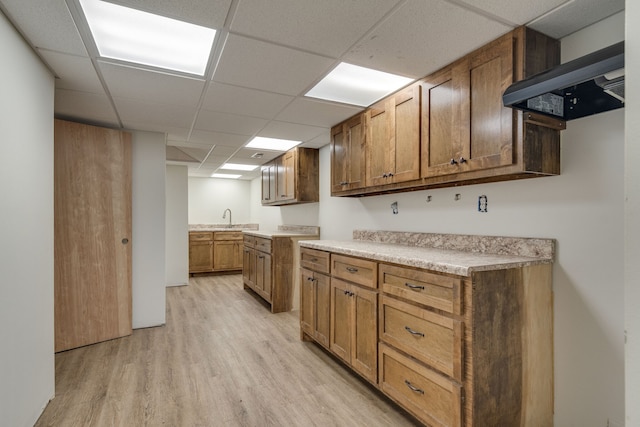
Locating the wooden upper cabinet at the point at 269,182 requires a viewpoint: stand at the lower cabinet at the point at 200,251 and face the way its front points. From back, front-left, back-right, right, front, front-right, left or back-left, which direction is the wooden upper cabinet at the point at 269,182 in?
front-left

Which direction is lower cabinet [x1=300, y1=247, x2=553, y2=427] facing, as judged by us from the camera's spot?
facing the viewer and to the left of the viewer

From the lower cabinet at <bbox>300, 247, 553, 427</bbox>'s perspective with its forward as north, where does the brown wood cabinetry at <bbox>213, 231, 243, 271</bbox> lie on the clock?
The brown wood cabinetry is roughly at 3 o'clock from the lower cabinet.

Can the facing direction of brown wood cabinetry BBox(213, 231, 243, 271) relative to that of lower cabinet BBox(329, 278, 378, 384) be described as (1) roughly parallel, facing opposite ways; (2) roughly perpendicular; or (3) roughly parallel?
roughly perpendicular

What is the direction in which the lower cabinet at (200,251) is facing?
toward the camera

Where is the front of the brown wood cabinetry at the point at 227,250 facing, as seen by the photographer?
facing the viewer

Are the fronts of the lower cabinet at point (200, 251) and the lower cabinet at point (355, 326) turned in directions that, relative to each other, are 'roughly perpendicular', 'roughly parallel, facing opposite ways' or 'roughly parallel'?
roughly perpendicular

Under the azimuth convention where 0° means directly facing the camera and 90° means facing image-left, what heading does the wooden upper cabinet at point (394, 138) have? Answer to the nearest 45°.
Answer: approximately 45°

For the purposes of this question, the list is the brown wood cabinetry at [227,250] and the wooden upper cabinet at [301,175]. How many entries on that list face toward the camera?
1

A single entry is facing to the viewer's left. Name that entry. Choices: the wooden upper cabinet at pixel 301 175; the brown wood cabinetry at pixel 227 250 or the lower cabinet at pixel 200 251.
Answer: the wooden upper cabinet

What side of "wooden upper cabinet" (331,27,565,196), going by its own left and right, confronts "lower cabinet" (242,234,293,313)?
right

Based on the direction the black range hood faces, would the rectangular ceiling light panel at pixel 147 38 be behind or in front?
in front

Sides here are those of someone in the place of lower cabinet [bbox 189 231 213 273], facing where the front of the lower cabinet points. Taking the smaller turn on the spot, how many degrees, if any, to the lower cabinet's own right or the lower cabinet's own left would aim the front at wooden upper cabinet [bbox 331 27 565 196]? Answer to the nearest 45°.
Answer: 0° — it already faces it

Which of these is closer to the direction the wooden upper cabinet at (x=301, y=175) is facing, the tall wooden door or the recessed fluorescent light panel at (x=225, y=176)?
the tall wooden door

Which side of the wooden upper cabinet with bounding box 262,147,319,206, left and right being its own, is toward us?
left

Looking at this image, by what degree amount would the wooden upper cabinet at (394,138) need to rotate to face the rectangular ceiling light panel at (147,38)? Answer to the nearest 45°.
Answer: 0° — it already faces it

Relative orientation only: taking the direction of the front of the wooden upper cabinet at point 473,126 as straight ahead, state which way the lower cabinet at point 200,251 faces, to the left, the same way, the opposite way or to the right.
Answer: to the left
